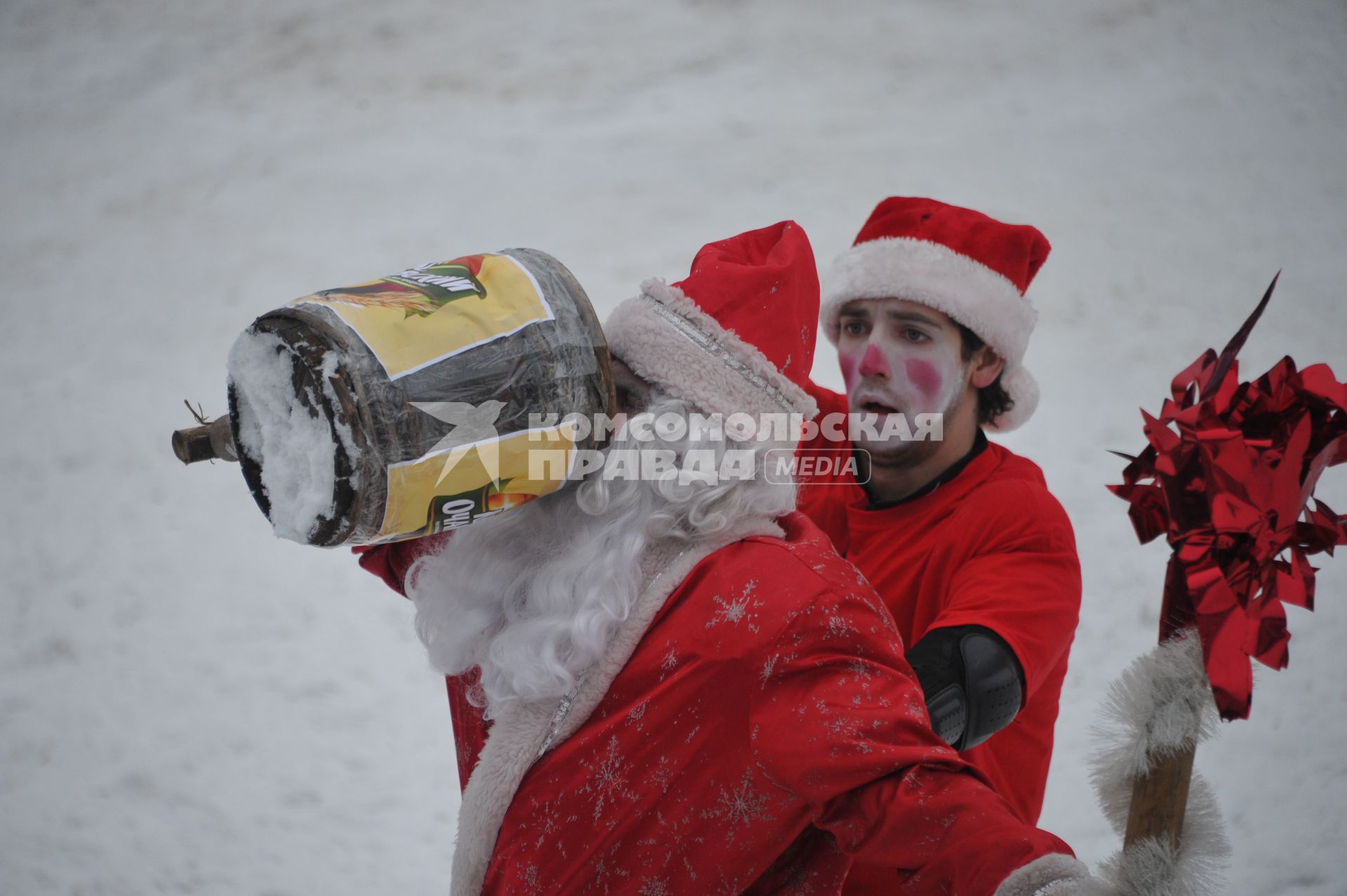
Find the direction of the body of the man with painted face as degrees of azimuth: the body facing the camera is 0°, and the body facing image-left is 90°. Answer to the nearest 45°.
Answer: approximately 45°

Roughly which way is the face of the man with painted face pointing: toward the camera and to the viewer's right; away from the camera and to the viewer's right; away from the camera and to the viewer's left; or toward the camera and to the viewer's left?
toward the camera and to the viewer's left
